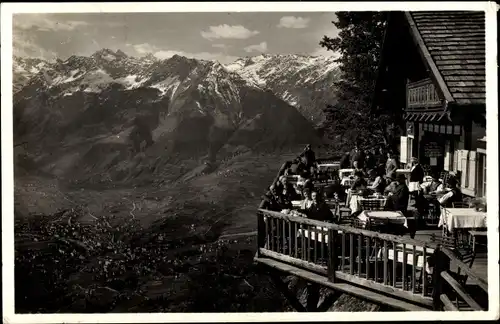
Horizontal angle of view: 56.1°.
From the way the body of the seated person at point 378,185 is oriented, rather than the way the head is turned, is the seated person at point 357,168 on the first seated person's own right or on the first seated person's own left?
on the first seated person's own right

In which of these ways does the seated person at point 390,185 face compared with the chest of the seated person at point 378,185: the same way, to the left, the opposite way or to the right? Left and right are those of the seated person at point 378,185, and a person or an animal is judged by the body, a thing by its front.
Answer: the same way

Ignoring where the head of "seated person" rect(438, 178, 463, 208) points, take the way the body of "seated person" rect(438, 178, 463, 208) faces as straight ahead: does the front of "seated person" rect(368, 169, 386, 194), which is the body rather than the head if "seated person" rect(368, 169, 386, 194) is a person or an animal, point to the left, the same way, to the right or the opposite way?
the same way

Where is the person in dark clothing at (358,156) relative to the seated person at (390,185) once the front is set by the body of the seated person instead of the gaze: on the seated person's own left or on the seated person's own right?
on the seated person's own right

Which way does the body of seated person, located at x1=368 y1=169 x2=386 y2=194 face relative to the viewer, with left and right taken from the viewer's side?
facing to the left of the viewer

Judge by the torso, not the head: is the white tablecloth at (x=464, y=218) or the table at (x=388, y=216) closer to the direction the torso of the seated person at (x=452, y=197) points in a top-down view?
the table

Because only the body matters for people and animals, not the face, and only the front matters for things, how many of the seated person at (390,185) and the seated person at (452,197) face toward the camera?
0

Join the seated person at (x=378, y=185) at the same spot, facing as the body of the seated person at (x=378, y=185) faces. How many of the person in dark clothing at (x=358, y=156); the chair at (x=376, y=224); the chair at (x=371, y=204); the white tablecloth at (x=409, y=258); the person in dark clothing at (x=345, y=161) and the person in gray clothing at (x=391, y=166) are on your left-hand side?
3

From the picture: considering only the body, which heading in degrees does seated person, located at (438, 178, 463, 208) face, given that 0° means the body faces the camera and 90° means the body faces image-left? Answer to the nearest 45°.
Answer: approximately 90°
